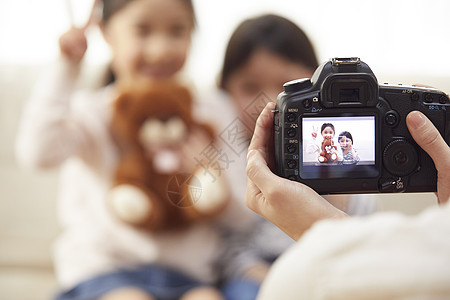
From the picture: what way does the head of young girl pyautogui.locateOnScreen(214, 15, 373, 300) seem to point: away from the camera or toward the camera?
toward the camera

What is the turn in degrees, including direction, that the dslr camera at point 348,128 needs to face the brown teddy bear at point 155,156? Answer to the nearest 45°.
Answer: approximately 45° to its left

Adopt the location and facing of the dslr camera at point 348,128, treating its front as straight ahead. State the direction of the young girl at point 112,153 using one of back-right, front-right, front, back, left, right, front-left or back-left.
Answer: front-left

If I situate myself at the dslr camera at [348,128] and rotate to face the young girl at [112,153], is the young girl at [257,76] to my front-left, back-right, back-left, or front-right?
front-right

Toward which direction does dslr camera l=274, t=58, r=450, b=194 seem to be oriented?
away from the camera
